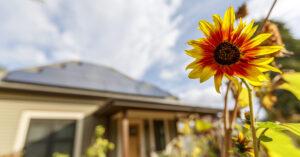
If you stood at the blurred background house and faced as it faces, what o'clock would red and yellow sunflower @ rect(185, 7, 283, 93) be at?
The red and yellow sunflower is roughly at 1 o'clock from the blurred background house.

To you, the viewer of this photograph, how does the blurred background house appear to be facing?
facing the viewer and to the right of the viewer
